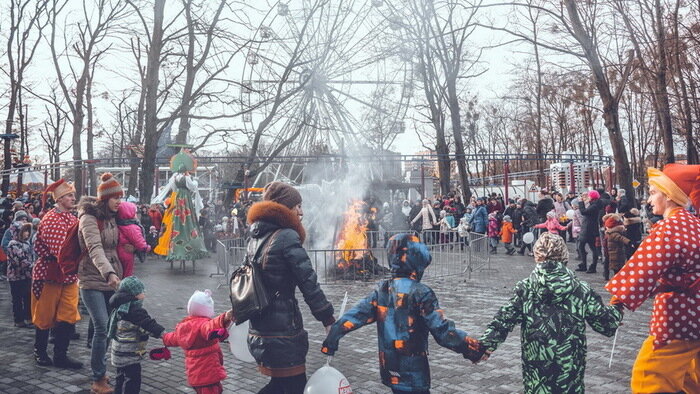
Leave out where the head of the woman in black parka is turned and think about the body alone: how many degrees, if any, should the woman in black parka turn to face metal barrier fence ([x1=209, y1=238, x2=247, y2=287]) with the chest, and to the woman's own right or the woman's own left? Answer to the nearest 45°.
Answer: approximately 45° to the woman's own left

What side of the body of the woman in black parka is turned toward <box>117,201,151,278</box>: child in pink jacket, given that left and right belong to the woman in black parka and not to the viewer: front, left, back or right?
left

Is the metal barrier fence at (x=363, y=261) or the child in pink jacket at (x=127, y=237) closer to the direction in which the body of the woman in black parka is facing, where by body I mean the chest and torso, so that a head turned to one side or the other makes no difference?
the metal barrier fence

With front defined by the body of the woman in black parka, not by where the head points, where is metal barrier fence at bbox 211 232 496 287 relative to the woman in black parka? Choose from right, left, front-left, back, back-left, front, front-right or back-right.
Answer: front-left

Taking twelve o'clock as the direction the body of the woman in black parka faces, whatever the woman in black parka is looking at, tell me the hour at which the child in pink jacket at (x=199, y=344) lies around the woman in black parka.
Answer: The child in pink jacket is roughly at 9 o'clock from the woman in black parka.

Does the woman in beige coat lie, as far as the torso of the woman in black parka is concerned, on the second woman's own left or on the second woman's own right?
on the second woman's own left

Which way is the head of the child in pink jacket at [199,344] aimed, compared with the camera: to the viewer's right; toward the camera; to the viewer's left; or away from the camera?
away from the camera

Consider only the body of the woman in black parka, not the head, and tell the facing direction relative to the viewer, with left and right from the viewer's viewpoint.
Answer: facing away from the viewer and to the right of the viewer
